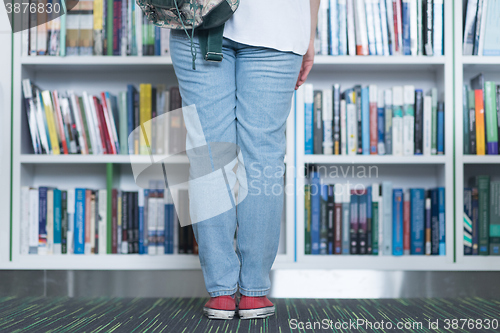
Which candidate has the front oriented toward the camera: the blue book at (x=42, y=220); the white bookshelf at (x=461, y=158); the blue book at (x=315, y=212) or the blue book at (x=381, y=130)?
the white bookshelf
